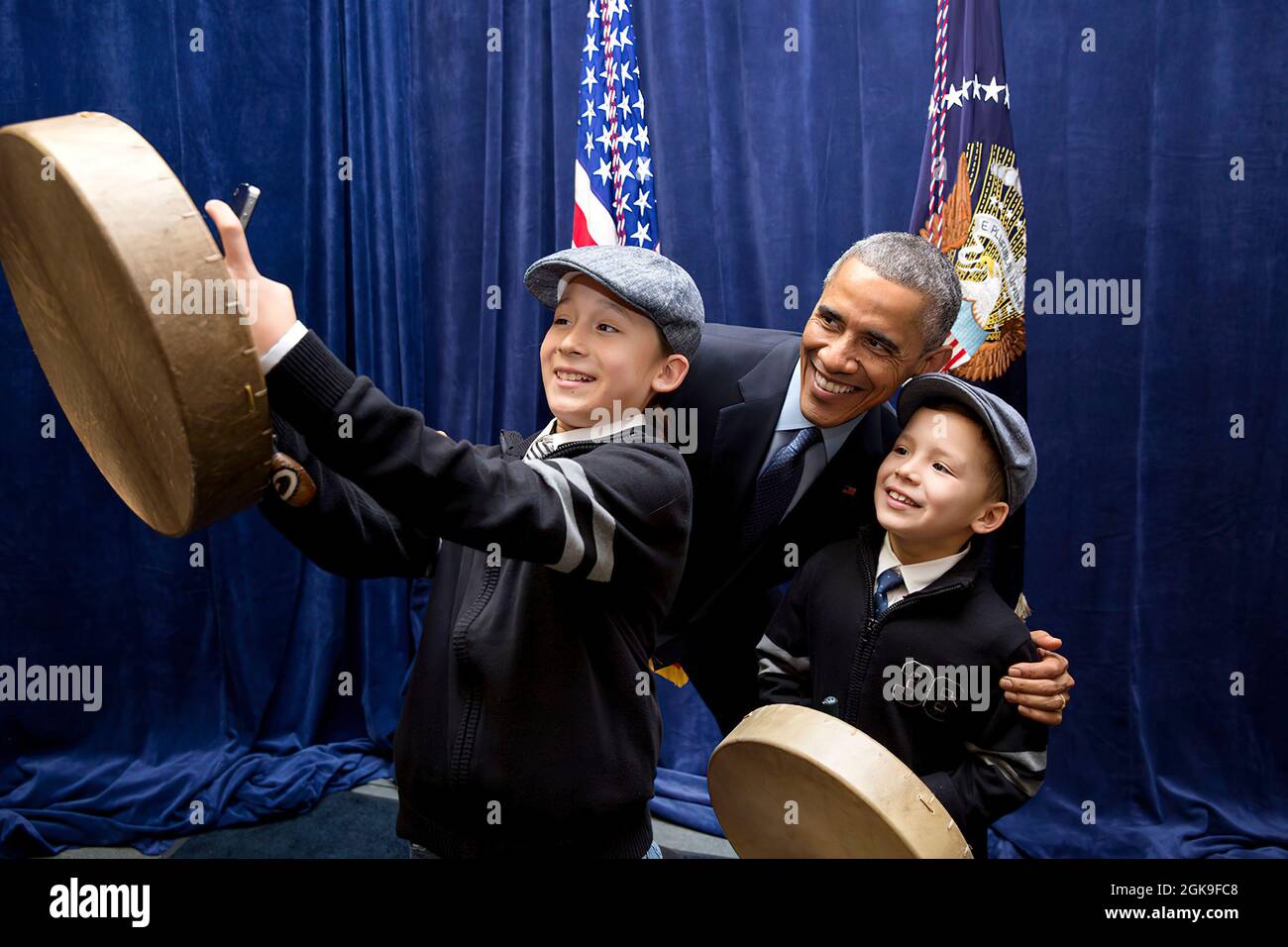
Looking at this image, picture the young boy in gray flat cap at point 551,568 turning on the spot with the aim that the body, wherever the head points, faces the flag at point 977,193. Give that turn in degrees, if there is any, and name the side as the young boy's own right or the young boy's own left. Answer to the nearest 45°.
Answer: approximately 180°

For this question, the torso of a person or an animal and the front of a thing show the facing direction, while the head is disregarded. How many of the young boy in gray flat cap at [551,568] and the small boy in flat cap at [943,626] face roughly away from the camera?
0

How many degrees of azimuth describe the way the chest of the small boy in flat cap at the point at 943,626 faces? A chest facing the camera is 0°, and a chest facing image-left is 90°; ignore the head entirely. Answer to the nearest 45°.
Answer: approximately 45°

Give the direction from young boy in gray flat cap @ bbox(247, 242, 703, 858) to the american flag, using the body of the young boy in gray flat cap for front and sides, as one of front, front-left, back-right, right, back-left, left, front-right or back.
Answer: back-right

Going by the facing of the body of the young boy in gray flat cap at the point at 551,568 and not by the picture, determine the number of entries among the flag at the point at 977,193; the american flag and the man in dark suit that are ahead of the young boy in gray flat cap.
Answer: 0

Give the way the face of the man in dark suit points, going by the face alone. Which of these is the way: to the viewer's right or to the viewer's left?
to the viewer's left

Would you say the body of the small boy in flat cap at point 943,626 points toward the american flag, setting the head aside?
no

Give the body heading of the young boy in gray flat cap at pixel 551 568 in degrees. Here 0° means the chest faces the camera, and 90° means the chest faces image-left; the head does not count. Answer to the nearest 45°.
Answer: approximately 45°

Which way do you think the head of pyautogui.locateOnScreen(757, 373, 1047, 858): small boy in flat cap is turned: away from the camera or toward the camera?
toward the camera

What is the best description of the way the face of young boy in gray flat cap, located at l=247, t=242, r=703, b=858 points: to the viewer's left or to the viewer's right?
to the viewer's left
